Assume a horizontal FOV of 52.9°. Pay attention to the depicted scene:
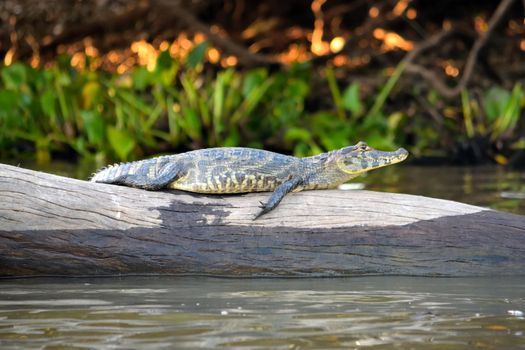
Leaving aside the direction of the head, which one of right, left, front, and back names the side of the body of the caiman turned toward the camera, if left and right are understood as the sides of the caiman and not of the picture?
right

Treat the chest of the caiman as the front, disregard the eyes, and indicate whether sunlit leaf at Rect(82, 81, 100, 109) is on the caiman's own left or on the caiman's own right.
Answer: on the caiman's own left
